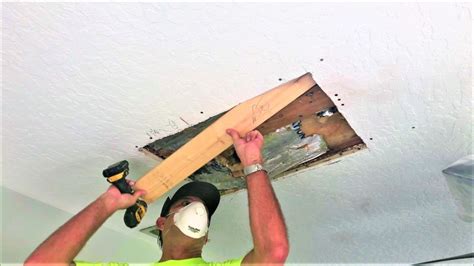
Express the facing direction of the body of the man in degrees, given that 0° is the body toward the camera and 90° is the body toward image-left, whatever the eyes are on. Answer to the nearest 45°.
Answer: approximately 315°
